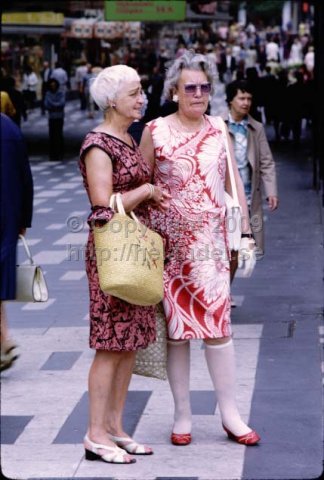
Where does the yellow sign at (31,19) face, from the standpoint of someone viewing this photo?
facing the viewer

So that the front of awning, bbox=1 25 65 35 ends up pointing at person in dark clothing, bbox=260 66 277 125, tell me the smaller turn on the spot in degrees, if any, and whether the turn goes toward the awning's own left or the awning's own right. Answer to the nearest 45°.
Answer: approximately 45° to the awning's own left

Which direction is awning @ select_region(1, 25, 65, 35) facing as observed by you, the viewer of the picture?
facing the viewer

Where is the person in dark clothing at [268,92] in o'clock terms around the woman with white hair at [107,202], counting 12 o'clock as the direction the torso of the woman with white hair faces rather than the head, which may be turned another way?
The person in dark clothing is roughly at 8 o'clock from the woman with white hair.

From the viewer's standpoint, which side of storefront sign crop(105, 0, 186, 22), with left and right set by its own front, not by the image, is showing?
front

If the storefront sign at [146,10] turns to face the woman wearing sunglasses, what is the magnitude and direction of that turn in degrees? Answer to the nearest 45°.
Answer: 0° — it already faces them

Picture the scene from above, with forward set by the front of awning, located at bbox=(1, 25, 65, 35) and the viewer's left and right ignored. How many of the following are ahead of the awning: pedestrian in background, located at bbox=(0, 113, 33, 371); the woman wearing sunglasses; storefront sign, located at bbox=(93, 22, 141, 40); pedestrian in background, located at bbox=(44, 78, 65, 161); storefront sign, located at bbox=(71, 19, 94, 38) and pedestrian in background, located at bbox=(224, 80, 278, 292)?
4

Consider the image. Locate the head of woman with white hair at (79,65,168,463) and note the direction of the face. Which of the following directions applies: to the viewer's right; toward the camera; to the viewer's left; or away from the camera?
to the viewer's right

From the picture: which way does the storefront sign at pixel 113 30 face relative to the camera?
toward the camera

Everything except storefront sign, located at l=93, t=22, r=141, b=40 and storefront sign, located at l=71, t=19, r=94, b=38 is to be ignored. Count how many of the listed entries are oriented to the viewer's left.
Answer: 0
